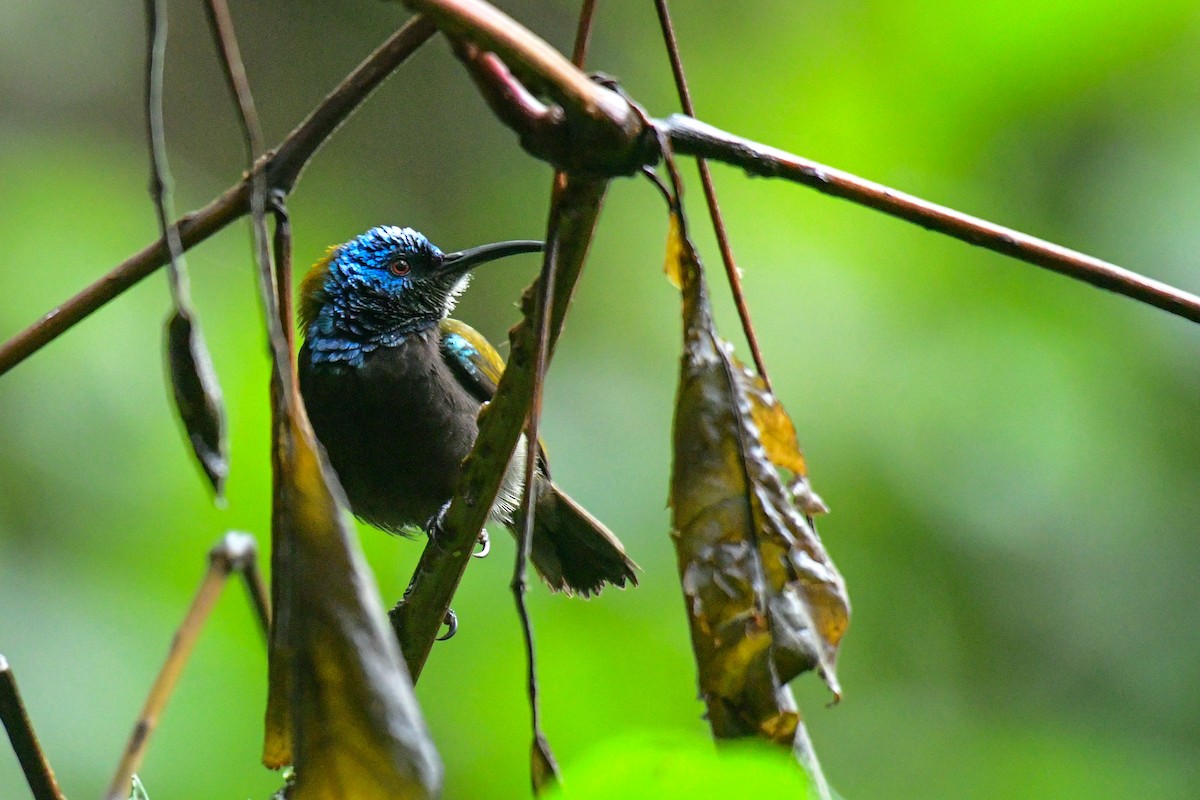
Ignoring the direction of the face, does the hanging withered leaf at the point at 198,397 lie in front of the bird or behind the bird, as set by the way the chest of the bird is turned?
in front

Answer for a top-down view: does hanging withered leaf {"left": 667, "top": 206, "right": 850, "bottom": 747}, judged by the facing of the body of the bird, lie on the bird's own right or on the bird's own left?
on the bird's own left

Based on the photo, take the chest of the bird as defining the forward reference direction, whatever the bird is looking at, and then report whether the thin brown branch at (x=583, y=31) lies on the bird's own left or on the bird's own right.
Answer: on the bird's own left
